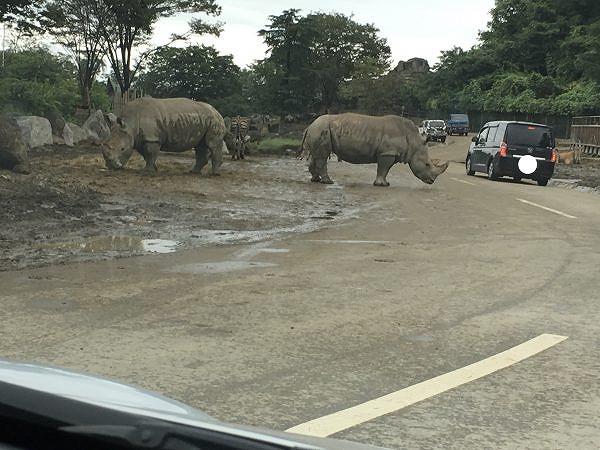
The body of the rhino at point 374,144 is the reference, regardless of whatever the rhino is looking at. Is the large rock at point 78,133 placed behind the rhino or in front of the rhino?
behind

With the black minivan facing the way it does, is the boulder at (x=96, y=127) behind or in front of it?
in front

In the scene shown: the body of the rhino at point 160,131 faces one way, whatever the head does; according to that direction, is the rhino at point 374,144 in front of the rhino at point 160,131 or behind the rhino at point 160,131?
behind

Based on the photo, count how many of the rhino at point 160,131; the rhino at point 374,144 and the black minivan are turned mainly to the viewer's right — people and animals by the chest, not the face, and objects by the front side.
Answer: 1

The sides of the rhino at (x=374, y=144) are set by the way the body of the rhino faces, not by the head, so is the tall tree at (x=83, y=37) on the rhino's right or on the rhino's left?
on the rhino's left

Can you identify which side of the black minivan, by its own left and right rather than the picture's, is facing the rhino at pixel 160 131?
left

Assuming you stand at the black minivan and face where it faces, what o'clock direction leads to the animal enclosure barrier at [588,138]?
The animal enclosure barrier is roughly at 2 o'clock from the black minivan.

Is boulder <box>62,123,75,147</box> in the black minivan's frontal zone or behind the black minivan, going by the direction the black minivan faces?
frontal zone

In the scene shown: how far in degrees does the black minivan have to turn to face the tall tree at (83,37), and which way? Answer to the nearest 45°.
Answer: approximately 90° to its left

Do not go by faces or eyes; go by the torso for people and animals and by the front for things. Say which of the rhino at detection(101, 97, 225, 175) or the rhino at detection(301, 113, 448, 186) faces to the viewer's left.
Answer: the rhino at detection(101, 97, 225, 175)

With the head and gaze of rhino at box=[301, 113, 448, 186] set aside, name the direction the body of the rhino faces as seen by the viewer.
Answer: to the viewer's right

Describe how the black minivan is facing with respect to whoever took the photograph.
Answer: facing away from the viewer and to the left of the viewer

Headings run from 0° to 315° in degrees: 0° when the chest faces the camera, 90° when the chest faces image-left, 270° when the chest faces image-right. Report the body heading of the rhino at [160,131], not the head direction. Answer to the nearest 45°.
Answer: approximately 90°

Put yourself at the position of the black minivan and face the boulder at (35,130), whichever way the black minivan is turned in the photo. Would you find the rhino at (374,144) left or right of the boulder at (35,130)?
left

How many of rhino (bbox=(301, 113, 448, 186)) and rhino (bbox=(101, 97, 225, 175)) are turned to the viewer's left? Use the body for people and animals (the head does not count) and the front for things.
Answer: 1
